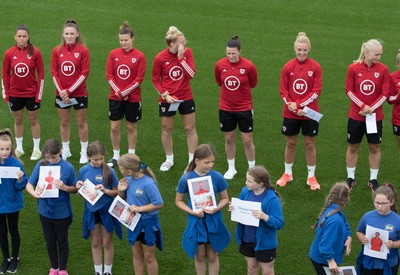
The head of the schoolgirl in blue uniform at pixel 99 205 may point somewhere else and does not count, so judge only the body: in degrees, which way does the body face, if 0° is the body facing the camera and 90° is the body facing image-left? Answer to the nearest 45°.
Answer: approximately 0°

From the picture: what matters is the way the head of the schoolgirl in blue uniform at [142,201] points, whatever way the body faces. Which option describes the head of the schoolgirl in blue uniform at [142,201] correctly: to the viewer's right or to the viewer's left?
to the viewer's left

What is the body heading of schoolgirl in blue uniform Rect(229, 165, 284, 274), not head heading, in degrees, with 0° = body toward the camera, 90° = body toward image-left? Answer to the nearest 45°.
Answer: approximately 45°

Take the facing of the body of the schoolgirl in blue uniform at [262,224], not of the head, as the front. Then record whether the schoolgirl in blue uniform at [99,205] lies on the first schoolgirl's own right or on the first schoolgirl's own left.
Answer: on the first schoolgirl's own right

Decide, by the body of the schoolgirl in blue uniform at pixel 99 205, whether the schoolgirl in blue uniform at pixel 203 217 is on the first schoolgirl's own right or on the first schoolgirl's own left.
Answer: on the first schoolgirl's own left

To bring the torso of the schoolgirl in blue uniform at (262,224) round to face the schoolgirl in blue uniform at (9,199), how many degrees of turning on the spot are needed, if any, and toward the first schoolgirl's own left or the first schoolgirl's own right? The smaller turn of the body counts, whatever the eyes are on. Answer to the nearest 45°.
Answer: approximately 45° to the first schoolgirl's own right

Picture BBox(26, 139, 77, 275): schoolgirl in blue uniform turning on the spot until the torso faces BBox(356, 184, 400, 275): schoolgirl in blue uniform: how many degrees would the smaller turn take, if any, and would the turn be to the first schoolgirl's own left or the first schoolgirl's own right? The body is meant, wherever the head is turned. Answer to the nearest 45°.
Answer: approximately 45° to the first schoolgirl's own left
